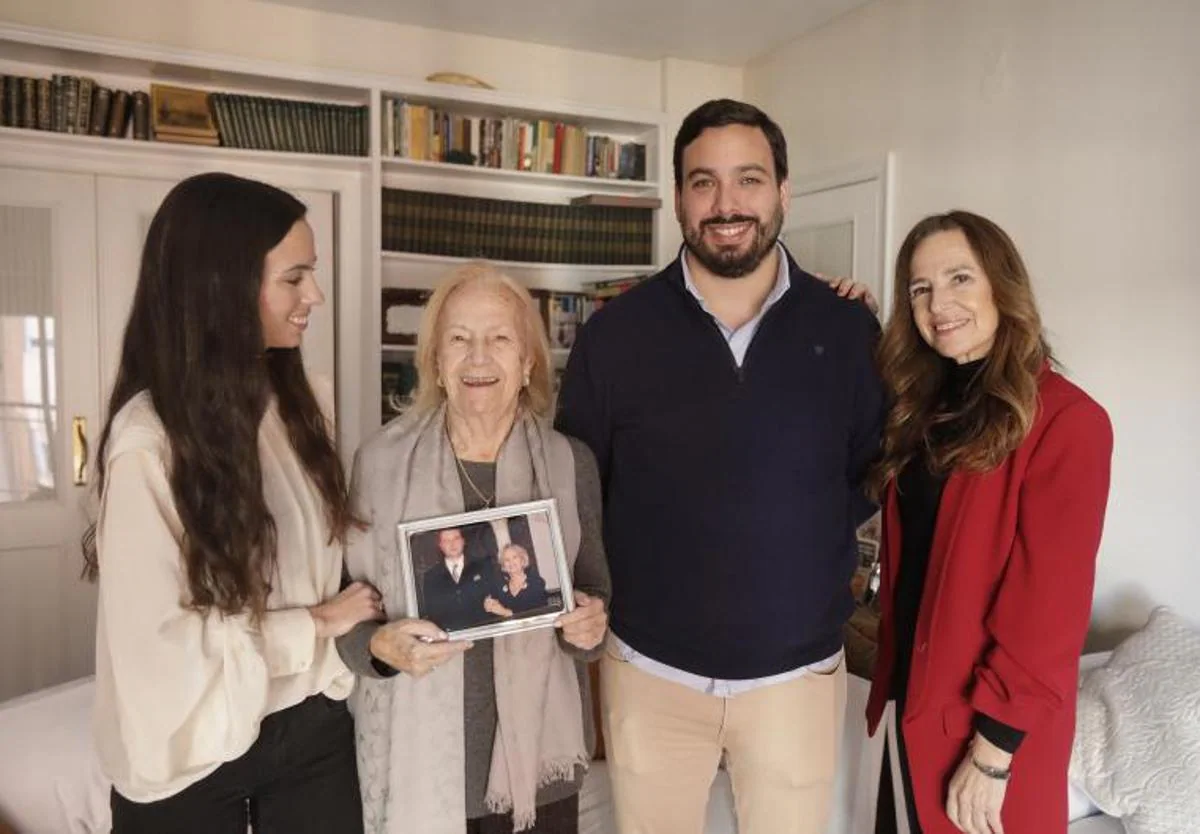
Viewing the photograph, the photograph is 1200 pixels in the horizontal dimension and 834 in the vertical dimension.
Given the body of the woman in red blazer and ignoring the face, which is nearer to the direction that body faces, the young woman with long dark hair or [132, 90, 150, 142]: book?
the young woman with long dark hair

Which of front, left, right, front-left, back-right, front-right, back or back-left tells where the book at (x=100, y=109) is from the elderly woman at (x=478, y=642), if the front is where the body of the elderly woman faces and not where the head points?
back-right

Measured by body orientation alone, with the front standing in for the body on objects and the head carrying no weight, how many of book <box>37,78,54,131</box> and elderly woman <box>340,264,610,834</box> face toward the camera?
2

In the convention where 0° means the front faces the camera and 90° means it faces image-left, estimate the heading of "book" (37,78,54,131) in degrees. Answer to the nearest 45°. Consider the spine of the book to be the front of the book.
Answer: approximately 0°

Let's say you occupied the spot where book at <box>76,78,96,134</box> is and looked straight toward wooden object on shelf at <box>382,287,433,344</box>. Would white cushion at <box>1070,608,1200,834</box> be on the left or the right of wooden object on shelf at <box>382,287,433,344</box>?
right

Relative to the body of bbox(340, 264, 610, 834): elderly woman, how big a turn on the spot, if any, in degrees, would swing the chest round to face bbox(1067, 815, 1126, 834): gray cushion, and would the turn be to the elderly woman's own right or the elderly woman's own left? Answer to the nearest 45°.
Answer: approximately 90° to the elderly woman's own left

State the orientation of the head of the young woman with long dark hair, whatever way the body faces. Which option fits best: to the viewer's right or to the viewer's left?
to the viewer's right

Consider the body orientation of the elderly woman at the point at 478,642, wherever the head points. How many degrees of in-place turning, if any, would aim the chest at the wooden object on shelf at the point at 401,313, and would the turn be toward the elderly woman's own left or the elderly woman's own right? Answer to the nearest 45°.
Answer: approximately 180°
